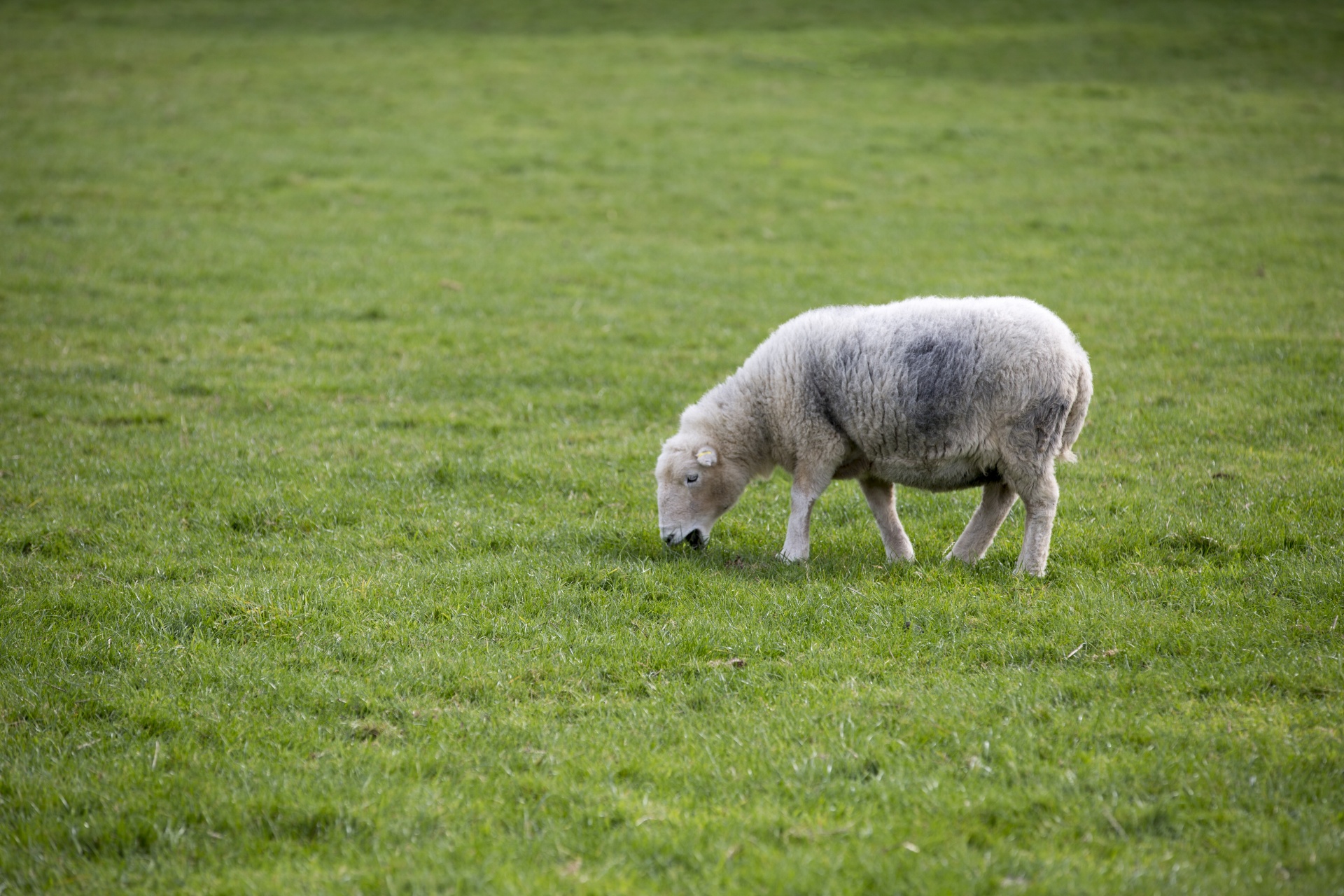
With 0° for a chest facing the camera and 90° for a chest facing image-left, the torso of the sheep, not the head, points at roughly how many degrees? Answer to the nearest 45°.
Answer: approximately 90°
